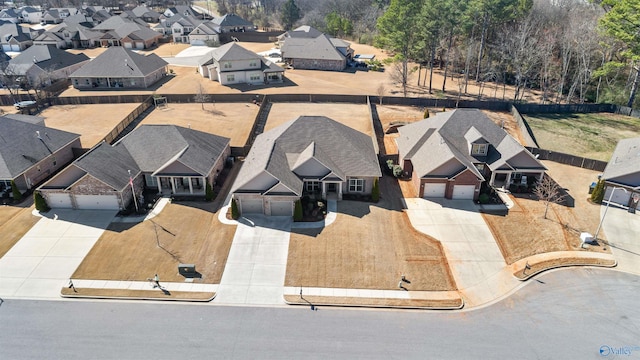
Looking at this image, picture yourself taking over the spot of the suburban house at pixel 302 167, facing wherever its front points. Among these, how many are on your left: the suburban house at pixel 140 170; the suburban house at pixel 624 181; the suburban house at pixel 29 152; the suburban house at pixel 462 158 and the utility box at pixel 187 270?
2

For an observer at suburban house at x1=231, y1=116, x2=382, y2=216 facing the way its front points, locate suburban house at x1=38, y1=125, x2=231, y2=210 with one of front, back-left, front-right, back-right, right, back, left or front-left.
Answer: right

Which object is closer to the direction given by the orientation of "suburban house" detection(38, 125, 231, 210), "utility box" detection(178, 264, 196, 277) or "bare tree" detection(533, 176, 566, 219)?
the utility box

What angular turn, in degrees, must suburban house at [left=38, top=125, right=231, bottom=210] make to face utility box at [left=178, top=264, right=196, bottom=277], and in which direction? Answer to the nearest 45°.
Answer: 0° — it already faces it

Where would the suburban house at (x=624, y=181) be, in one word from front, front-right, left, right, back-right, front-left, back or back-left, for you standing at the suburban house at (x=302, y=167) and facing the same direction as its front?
left

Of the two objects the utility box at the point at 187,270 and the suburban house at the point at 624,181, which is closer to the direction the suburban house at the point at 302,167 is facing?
the utility box

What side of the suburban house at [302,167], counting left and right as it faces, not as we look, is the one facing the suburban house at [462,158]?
left

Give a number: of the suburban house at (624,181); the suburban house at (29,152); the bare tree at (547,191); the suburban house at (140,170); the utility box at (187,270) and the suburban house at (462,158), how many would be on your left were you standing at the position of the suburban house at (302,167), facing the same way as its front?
3

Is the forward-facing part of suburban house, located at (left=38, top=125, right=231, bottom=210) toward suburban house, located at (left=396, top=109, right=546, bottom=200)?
no

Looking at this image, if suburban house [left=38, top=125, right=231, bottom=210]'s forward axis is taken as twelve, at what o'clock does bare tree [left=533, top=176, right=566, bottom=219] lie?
The bare tree is roughly at 10 o'clock from the suburban house.

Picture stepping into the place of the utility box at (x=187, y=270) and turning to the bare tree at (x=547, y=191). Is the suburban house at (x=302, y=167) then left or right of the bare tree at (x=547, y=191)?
left

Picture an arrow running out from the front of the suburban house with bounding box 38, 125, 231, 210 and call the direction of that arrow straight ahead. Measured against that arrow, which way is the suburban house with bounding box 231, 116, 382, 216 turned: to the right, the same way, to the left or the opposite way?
the same way

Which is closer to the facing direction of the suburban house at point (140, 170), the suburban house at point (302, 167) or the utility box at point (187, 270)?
the utility box

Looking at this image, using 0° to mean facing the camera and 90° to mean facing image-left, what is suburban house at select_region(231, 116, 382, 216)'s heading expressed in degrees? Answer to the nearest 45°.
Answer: approximately 0°

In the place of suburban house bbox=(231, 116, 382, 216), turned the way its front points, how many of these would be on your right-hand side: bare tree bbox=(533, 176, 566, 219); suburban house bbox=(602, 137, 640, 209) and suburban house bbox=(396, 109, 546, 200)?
0

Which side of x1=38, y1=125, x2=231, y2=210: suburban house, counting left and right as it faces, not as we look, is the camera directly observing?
front

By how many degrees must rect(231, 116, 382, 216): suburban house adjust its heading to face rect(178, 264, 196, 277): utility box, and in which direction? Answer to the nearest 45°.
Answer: approximately 45° to its right
